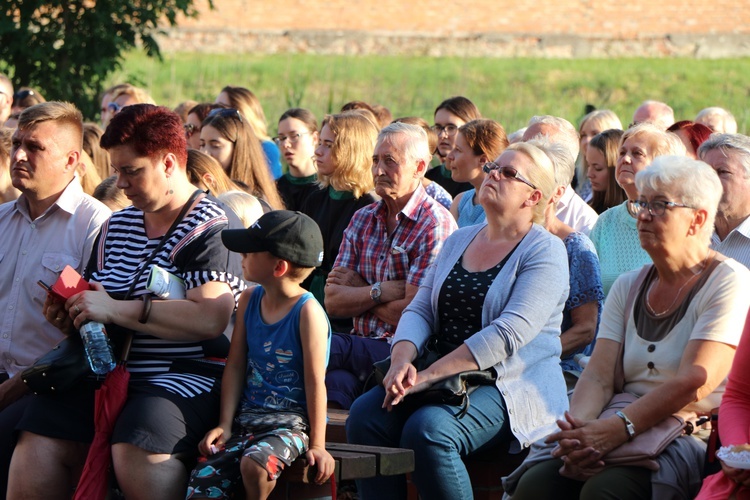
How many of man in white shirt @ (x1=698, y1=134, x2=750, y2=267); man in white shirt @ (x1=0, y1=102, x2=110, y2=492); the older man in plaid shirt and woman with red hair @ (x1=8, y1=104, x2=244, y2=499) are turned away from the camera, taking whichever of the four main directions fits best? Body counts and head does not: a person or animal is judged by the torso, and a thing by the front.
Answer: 0

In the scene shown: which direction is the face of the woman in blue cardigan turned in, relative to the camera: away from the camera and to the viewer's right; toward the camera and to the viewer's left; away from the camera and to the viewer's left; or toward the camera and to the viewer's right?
toward the camera and to the viewer's left

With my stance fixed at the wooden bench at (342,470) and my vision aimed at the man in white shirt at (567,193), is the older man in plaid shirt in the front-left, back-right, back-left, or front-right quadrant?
front-left

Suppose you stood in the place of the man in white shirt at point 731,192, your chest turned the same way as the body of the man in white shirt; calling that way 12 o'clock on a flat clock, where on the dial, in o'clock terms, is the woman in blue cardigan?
The woman in blue cardigan is roughly at 12 o'clock from the man in white shirt.

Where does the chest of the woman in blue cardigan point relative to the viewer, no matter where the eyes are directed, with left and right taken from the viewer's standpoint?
facing the viewer and to the left of the viewer

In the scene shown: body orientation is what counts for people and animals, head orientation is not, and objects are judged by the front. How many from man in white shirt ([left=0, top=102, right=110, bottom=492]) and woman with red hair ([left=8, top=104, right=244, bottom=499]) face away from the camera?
0

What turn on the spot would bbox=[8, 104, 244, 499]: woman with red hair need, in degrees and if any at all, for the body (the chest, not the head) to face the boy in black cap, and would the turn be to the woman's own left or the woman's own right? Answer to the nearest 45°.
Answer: approximately 90° to the woman's own left

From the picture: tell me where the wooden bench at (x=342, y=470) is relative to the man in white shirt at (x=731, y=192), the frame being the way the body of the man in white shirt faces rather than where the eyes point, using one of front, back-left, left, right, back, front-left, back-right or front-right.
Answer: front
